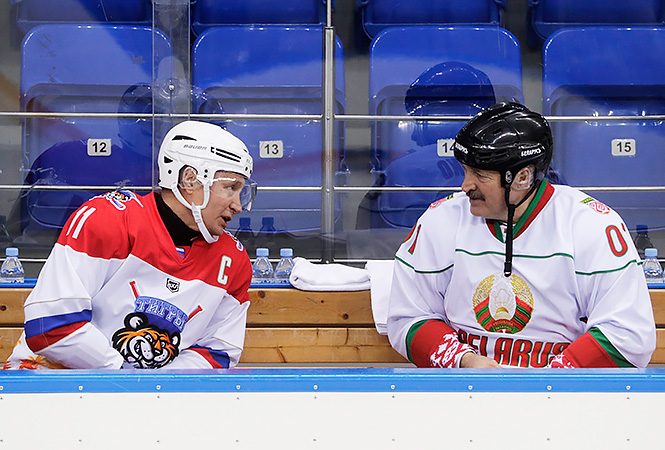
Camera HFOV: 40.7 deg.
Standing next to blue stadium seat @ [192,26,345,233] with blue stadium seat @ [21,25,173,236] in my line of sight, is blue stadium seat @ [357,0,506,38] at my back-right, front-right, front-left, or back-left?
back-right

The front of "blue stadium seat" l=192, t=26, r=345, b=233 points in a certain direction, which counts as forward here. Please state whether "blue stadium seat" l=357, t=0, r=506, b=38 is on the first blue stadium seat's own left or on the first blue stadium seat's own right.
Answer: on the first blue stadium seat's own left

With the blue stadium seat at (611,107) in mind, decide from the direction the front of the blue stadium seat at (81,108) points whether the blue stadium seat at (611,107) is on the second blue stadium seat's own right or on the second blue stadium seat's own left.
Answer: on the second blue stadium seat's own left

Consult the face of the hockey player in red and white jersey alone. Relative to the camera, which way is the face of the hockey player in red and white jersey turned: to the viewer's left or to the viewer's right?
to the viewer's right

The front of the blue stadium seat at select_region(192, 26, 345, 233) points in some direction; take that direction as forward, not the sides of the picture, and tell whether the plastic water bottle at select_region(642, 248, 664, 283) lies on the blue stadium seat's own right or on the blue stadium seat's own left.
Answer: on the blue stadium seat's own left

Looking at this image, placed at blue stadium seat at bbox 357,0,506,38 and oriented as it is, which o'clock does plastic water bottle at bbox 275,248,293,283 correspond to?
The plastic water bottle is roughly at 1 o'clock from the blue stadium seat.

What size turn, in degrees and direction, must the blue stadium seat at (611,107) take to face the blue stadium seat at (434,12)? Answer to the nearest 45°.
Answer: approximately 90° to its right
